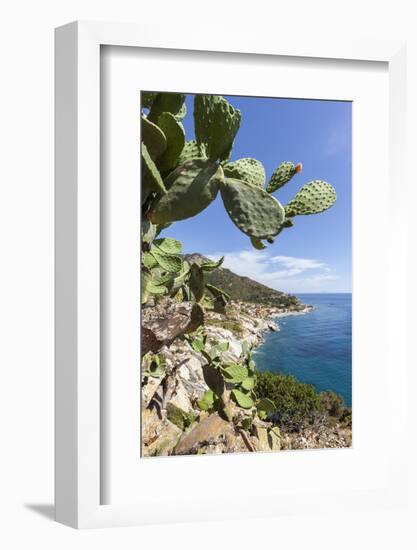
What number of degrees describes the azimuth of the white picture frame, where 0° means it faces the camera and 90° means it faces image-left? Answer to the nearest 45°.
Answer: approximately 315°
